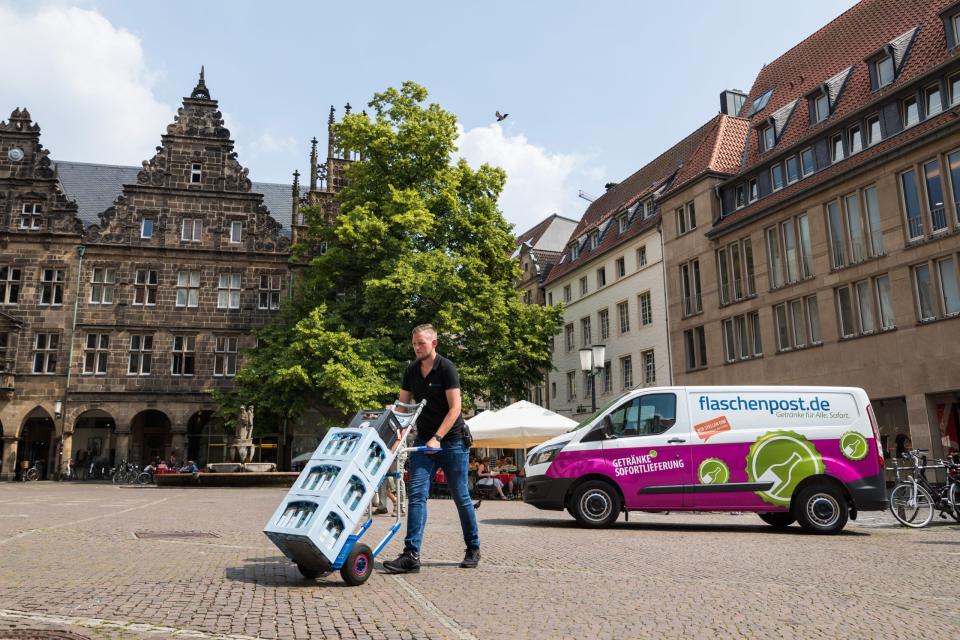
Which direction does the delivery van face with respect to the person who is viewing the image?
facing to the left of the viewer

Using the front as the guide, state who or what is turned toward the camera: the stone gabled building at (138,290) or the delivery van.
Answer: the stone gabled building

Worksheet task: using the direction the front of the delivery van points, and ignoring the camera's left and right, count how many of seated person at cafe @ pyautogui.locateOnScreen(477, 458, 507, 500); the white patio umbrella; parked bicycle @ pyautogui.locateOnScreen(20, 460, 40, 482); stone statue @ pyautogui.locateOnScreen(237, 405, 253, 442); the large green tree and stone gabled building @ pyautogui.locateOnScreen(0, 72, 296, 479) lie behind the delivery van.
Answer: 0

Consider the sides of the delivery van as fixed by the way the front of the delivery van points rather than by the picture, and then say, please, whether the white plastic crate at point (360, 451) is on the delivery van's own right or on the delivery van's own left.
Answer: on the delivery van's own left

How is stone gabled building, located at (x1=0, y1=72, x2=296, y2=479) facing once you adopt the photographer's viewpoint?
facing the viewer

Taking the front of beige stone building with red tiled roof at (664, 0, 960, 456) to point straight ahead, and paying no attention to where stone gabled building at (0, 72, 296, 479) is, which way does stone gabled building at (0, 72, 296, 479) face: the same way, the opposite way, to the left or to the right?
to the left

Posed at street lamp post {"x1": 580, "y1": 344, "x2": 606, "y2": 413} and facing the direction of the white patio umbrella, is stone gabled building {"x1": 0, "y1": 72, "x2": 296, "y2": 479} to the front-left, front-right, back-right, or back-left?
front-right

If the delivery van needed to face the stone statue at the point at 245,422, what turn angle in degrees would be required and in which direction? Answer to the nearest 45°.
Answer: approximately 45° to its right

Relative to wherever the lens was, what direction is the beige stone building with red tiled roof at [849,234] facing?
facing the viewer and to the left of the viewer

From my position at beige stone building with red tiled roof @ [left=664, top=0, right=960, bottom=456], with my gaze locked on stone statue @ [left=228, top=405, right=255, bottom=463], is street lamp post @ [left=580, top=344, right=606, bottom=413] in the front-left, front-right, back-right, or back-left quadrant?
front-left

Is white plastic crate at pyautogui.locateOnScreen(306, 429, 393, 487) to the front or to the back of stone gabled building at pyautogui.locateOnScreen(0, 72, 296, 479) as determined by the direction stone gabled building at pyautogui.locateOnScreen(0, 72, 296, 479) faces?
to the front

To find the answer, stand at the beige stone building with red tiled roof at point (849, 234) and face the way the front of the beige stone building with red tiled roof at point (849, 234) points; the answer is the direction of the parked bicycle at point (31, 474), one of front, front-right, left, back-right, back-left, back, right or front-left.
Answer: front-right

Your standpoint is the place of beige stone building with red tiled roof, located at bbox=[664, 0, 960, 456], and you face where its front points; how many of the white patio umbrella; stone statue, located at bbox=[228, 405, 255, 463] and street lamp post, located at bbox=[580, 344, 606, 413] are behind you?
0

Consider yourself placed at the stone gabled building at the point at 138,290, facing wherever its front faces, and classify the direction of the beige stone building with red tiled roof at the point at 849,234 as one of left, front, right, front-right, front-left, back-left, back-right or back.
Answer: front-left

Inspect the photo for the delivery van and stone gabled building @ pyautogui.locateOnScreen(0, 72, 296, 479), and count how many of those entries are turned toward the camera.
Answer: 1

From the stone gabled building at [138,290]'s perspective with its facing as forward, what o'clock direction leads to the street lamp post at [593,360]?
The street lamp post is roughly at 11 o'clock from the stone gabled building.

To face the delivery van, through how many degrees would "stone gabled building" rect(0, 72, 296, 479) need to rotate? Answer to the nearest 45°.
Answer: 0° — it already faces it

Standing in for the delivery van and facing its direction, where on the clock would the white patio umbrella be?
The white patio umbrella is roughly at 2 o'clock from the delivery van.

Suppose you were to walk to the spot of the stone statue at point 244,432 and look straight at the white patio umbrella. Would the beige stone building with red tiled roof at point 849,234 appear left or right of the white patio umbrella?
left

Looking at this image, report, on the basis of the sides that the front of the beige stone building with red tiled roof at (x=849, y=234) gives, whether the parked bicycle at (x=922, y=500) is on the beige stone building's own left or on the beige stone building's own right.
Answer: on the beige stone building's own left
